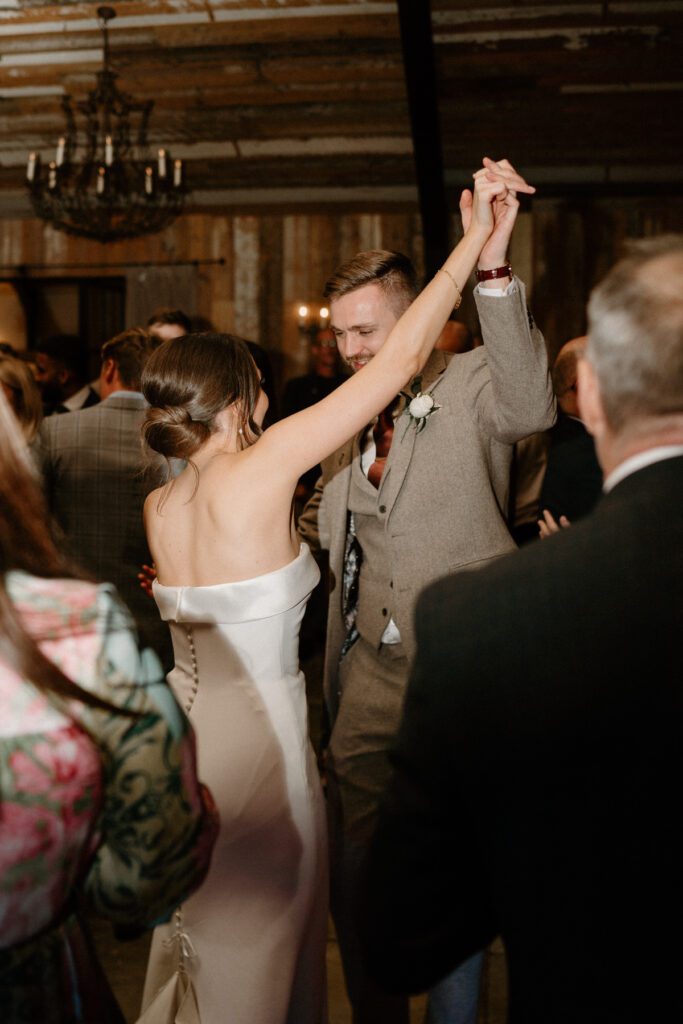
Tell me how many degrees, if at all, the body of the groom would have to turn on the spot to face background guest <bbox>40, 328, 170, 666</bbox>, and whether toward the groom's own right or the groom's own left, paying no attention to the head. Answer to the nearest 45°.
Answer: approximately 90° to the groom's own right

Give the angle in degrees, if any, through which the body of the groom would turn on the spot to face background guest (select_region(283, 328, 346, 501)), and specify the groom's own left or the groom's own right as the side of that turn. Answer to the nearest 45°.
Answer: approximately 135° to the groom's own right

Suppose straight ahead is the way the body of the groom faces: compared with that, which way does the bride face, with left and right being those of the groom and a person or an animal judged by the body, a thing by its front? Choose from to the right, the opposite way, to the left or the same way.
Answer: the opposite way

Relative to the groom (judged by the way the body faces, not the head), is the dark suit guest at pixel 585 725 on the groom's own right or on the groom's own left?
on the groom's own left

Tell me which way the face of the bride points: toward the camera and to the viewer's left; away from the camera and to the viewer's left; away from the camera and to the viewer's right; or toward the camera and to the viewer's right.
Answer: away from the camera and to the viewer's right

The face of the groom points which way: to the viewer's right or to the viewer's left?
to the viewer's left

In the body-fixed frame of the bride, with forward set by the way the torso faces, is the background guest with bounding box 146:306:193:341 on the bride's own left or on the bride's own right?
on the bride's own left

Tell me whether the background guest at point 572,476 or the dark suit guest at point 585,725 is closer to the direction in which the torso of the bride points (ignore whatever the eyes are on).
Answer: the background guest

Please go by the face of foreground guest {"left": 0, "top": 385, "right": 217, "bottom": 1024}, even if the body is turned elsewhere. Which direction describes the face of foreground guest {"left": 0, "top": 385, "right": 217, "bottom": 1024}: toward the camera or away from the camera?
away from the camera

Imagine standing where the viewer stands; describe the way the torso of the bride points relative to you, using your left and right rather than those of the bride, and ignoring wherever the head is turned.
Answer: facing away from the viewer and to the right of the viewer

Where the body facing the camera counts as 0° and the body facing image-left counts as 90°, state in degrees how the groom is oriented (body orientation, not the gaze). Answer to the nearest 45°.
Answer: approximately 45°

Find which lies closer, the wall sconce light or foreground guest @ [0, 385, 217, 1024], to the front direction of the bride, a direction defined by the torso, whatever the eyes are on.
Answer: the wall sconce light
